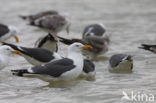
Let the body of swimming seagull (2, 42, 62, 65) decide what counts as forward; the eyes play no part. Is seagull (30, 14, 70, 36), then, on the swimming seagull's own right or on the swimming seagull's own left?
on the swimming seagull's own left

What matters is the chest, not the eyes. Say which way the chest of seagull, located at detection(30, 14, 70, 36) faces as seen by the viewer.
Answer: to the viewer's right

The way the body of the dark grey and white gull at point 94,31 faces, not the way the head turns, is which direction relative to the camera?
to the viewer's right

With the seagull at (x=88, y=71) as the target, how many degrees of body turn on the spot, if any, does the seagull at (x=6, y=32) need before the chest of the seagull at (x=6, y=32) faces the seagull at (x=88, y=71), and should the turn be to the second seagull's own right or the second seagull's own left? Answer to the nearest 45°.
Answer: approximately 45° to the second seagull's own right

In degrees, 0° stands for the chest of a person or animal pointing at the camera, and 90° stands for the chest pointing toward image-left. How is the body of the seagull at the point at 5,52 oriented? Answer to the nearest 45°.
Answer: approximately 270°

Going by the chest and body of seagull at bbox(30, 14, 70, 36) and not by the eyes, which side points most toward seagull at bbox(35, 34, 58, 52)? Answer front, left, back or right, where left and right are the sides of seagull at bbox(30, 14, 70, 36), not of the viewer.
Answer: right
